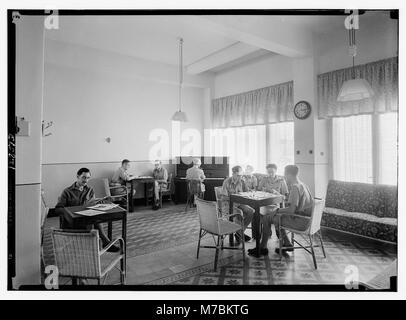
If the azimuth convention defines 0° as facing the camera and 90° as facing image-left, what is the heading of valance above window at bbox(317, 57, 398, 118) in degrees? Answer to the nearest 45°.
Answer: approximately 45°

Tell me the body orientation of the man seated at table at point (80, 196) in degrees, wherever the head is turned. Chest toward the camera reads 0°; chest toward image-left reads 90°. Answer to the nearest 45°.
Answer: approximately 315°

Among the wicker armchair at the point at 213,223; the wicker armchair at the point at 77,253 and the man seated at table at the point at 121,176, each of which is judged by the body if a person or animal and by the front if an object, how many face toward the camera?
0

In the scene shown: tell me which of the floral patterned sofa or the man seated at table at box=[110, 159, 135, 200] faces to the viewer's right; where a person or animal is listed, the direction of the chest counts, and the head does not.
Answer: the man seated at table

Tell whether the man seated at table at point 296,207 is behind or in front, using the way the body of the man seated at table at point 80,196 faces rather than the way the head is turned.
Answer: in front

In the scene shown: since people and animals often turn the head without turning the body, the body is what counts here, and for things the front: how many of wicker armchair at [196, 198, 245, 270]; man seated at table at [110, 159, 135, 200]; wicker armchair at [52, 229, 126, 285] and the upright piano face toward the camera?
1

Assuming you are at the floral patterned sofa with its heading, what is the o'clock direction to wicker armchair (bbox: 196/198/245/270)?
The wicker armchair is roughly at 12 o'clock from the floral patterned sofa.

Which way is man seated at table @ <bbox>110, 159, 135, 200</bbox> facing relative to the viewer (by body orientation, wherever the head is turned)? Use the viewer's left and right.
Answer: facing to the right of the viewer

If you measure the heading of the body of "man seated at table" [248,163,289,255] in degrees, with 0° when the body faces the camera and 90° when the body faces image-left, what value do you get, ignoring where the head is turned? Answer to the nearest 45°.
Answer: approximately 45°

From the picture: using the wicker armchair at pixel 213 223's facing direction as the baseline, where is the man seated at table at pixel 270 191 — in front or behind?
in front

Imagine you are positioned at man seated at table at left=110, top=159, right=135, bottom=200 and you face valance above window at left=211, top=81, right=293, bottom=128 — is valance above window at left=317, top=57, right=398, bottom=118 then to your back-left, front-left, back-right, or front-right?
front-right

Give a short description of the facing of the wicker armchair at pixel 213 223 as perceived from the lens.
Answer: facing away from the viewer and to the right of the viewer
